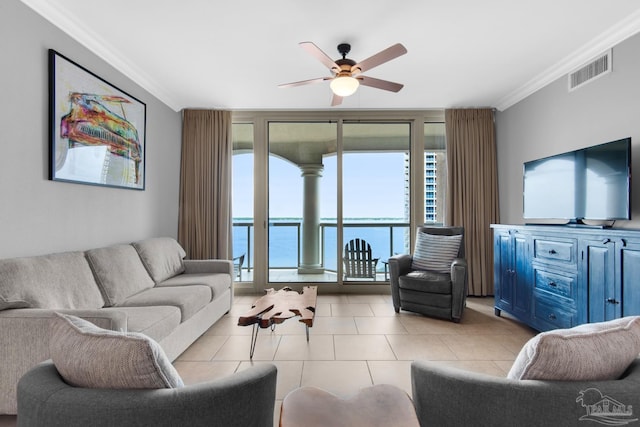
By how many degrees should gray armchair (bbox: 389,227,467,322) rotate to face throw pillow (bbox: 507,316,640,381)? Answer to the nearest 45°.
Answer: approximately 45° to its left

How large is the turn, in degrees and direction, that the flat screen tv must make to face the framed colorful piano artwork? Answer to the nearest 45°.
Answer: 0° — it already faces it

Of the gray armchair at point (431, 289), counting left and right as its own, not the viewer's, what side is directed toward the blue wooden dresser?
left

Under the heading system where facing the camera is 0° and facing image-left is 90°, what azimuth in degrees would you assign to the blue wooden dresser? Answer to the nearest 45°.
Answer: approximately 45°

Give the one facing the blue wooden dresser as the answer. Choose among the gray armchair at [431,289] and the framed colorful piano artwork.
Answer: the framed colorful piano artwork

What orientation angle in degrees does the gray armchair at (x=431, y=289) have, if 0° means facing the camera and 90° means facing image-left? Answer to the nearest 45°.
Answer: approximately 45°

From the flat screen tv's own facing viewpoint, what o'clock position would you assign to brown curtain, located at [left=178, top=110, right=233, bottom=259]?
The brown curtain is roughly at 1 o'clock from the flat screen tv.

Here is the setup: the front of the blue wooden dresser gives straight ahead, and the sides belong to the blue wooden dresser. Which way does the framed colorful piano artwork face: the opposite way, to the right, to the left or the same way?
the opposite way

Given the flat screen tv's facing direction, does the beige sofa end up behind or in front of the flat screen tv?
in front

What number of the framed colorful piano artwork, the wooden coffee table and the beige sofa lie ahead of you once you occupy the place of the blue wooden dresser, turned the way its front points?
3

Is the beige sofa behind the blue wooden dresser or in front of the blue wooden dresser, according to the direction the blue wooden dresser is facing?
in front

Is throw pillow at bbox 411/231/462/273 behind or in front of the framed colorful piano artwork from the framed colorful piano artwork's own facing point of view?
in front

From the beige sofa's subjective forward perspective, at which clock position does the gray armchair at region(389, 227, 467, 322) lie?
The gray armchair is roughly at 11 o'clock from the beige sofa.

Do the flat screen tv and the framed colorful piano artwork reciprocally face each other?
yes
